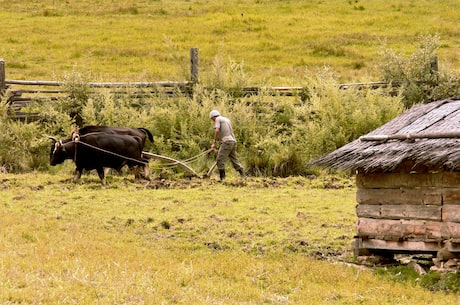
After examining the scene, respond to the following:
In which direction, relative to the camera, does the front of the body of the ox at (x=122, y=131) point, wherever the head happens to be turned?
to the viewer's left

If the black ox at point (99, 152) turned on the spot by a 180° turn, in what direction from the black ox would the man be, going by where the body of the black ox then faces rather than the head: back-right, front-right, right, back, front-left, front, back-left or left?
front

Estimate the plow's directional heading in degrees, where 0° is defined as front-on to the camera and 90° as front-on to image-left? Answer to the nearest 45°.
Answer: approximately 90°

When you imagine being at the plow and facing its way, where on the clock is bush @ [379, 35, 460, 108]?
The bush is roughly at 5 o'clock from the plow.

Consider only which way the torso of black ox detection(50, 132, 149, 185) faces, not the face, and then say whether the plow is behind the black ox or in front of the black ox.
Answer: behind

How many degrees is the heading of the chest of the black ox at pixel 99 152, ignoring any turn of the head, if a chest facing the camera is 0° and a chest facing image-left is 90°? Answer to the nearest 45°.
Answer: approximately 90°

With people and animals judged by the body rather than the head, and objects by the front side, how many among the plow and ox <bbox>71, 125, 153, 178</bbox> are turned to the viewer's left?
2

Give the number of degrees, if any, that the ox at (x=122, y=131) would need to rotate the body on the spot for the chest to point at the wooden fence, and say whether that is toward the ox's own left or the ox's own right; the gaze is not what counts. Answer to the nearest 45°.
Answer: approximately 90° to the ox's own right
